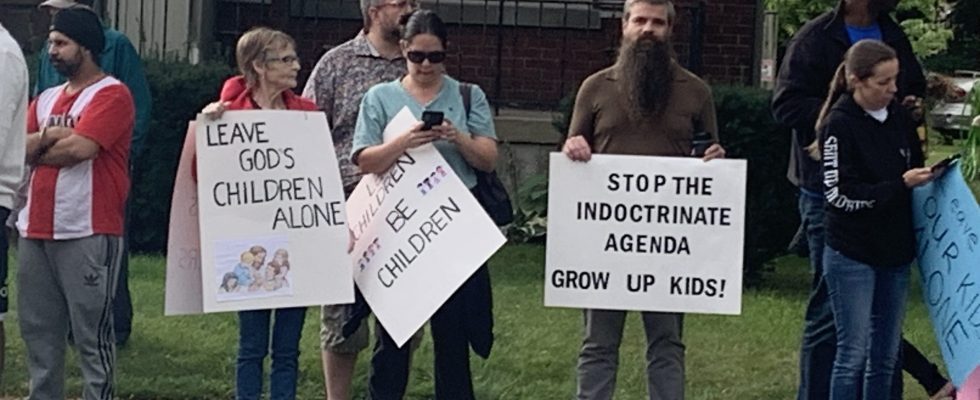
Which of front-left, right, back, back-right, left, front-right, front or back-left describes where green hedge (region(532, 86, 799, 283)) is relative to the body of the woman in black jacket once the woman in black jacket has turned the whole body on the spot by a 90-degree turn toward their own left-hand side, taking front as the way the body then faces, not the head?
front-left

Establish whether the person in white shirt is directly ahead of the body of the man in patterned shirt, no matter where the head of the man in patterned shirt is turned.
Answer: no

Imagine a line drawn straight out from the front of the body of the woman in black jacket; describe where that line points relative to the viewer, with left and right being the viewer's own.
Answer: facing the viewer and to the right of the viewer

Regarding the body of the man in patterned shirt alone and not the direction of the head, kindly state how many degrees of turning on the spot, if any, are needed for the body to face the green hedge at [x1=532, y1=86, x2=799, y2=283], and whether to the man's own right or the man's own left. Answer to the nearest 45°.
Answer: approximately 90° to the man's own left

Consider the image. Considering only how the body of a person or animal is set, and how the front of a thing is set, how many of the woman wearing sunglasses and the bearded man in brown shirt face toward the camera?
2

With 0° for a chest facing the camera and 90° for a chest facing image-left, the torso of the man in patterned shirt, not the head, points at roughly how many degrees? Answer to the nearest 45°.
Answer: approximately 315°

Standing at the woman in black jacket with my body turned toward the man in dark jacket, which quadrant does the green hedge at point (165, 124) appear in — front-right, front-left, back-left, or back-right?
front-left

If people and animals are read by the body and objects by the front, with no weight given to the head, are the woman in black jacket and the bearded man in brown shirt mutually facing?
no

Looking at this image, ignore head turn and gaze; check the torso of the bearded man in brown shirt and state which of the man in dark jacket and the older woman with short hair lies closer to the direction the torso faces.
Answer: the older woman with short hair

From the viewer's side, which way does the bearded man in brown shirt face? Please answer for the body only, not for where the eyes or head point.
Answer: toward the camera

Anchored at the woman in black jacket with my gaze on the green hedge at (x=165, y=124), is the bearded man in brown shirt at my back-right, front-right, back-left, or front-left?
front-left

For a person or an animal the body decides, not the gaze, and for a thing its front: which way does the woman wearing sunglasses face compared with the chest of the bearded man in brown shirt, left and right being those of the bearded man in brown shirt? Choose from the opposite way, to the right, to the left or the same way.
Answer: the same way

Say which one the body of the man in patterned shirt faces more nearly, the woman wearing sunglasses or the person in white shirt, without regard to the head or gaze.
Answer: the woman wearing sunglasses

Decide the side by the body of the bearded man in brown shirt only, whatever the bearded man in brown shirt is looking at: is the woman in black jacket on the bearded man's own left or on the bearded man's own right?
on the bearded man's own left

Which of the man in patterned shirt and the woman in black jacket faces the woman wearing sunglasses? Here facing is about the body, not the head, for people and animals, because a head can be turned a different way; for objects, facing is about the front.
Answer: the man in patterned shirt

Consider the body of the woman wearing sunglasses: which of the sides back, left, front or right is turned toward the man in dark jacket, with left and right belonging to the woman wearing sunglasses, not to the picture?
left

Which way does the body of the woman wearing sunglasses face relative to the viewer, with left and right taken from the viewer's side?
facing the viewer

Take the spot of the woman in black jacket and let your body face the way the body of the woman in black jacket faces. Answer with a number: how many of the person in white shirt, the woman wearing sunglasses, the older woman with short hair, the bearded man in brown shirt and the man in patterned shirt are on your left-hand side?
0

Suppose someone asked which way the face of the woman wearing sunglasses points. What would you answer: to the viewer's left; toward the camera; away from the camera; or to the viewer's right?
toward the camera

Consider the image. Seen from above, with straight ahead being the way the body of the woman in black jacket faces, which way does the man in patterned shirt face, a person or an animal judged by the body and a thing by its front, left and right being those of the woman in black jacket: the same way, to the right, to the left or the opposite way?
the same way
